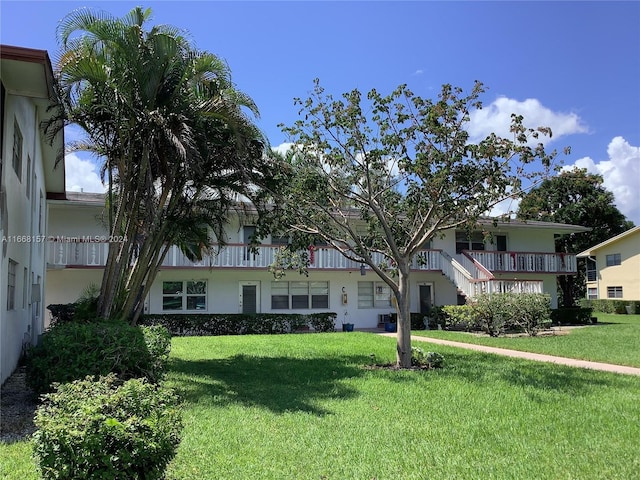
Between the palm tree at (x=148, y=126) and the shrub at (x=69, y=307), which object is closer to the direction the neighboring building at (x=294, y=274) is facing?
the palm tree

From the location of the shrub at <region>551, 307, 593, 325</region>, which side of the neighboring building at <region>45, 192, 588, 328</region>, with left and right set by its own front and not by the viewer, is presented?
left

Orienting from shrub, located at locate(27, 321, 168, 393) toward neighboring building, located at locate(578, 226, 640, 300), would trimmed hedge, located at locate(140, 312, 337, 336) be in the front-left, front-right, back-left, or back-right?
front-left

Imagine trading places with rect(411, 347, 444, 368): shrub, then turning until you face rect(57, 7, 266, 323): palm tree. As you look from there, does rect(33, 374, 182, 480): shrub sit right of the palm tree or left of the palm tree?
left

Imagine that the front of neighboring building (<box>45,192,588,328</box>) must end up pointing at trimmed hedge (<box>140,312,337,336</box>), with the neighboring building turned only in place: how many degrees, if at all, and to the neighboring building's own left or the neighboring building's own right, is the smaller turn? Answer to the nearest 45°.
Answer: approximately 45° to the neighboring building's own right

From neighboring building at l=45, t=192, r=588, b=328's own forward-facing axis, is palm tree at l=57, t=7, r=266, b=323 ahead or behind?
ahead

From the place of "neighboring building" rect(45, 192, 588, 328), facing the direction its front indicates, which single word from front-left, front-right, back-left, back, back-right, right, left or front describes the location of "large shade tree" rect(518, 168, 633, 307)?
back-left

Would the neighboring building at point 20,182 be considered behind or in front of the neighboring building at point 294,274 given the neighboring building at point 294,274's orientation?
in front

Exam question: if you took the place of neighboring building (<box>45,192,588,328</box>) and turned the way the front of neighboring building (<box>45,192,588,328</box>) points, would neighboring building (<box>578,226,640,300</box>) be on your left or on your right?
on your left

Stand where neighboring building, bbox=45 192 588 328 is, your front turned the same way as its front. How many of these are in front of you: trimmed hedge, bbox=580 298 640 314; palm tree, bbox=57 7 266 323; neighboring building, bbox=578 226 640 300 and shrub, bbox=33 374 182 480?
2

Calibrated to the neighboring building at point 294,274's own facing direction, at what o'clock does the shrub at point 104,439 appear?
The shrub is roughly at 12 o'clock from the neighboring building.

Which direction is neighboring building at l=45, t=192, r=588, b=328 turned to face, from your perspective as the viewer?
facing the viewer
